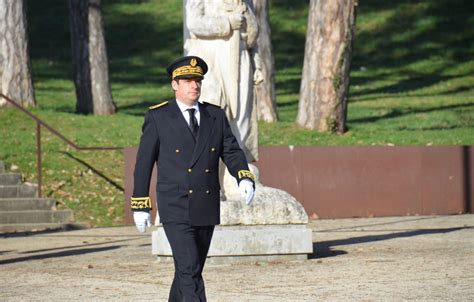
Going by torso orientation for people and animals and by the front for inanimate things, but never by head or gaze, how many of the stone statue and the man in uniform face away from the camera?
0

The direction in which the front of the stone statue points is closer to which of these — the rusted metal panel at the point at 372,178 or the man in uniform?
the man in uniform

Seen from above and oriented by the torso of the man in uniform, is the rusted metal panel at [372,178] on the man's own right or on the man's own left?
on the man's own left

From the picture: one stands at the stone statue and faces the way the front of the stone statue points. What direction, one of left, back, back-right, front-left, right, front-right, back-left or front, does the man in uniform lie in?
front-right

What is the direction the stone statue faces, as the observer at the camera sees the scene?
facing the viewer and to the right of the viewer
